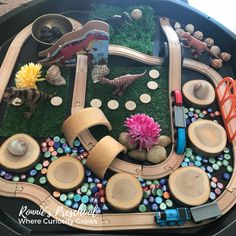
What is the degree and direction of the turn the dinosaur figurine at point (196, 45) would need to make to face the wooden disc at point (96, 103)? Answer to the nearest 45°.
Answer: approximately 45° to its left

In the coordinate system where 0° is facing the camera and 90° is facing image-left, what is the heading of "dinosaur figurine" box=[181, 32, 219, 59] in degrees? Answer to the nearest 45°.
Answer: approximately 90°

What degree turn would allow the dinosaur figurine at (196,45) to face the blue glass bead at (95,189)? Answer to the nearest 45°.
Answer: approximately 90° to its left

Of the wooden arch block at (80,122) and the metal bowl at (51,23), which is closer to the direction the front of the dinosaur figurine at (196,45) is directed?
the metal bowl
